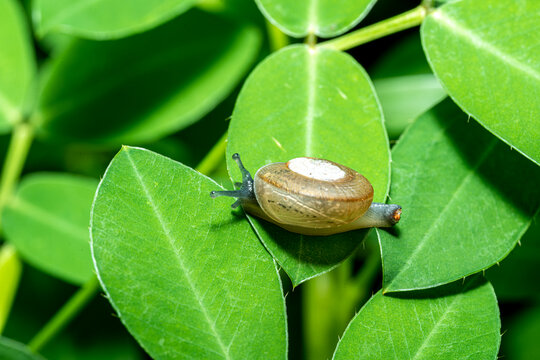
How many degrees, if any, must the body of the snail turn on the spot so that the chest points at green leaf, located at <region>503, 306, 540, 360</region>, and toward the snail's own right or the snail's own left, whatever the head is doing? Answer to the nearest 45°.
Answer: approximately 135° to the snail's own right

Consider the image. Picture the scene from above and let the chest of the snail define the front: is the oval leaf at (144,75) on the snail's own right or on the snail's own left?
on the snail's own right

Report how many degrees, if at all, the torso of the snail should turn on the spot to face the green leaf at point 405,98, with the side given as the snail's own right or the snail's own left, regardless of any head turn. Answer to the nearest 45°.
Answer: approximately 90° to the snail's own right

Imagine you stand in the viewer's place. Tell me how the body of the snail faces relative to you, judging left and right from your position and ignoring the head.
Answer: facing to the left of the viewer

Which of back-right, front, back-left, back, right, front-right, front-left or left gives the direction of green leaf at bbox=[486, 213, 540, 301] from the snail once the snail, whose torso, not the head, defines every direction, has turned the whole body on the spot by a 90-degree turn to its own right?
front-right
